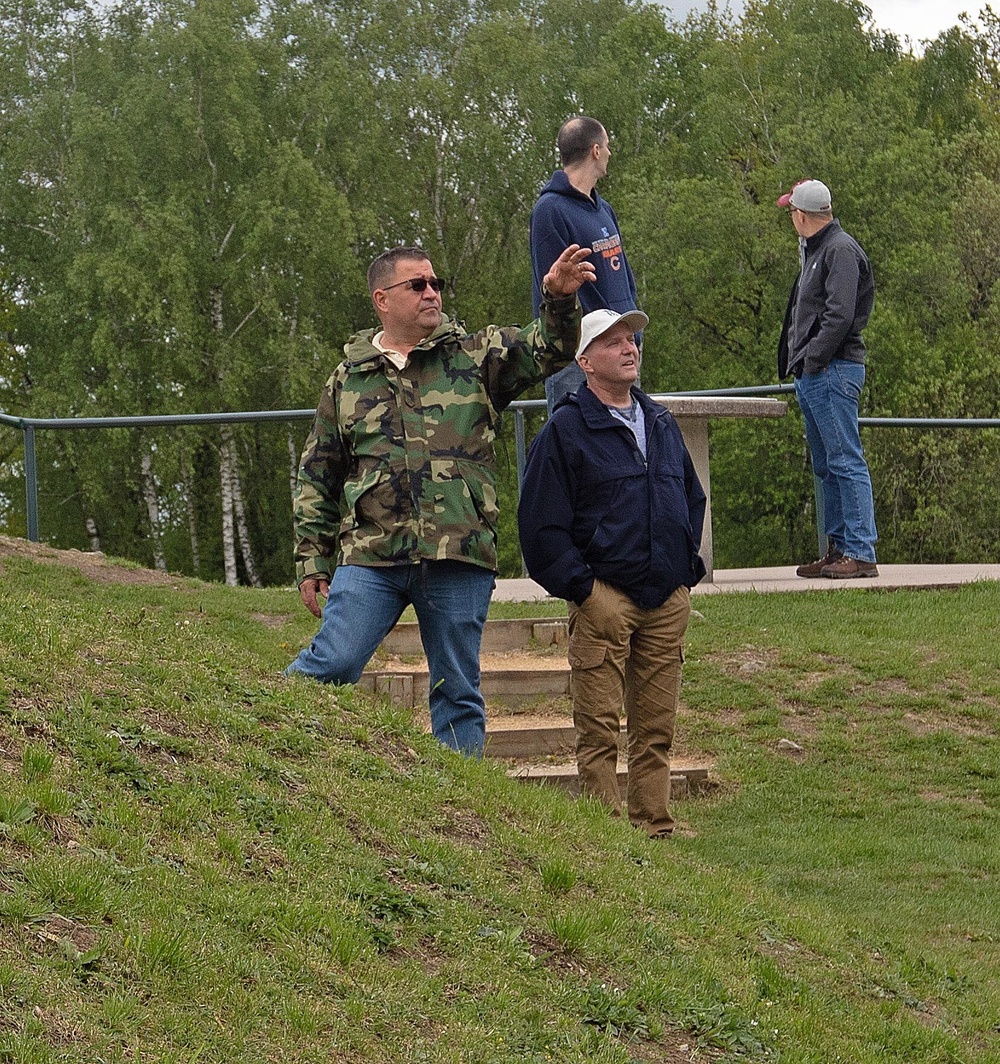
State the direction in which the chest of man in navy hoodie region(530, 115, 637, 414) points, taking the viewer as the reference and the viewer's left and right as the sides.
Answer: facing the viewer and to the right of the viewer

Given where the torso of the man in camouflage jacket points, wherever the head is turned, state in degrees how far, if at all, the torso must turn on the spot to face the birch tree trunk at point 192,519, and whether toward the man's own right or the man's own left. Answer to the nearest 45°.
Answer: approximately 180°

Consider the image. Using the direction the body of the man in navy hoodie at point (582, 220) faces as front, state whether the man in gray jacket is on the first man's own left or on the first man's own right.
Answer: on the first man's own left

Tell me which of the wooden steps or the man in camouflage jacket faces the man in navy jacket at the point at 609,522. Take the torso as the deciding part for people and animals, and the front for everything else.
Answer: the wooden steps

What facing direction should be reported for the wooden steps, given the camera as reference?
facing the viewer

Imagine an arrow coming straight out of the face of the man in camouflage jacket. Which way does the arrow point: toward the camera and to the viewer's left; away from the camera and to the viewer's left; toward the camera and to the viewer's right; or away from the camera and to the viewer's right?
toward the camera and to the viewer's right

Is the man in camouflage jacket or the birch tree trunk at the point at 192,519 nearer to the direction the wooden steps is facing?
the man in camouflage jacket

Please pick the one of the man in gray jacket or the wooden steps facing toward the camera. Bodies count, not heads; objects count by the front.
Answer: the wooden steps

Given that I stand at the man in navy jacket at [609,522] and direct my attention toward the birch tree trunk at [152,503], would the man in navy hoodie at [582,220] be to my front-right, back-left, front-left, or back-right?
front-right

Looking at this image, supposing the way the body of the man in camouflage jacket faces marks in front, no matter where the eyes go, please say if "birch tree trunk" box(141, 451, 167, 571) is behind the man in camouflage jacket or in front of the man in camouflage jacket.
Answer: behind

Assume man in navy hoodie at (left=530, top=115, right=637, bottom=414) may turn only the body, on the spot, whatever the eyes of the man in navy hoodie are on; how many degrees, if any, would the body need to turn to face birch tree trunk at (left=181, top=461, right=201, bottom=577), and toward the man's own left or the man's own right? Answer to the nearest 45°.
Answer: approximately 135° to the man's own left

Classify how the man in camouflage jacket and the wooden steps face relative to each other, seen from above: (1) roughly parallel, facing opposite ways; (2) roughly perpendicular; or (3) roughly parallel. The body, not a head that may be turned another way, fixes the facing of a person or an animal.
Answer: roughly parallel

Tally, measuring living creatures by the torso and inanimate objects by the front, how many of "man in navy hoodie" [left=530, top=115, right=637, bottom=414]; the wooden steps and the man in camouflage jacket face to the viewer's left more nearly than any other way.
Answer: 0
